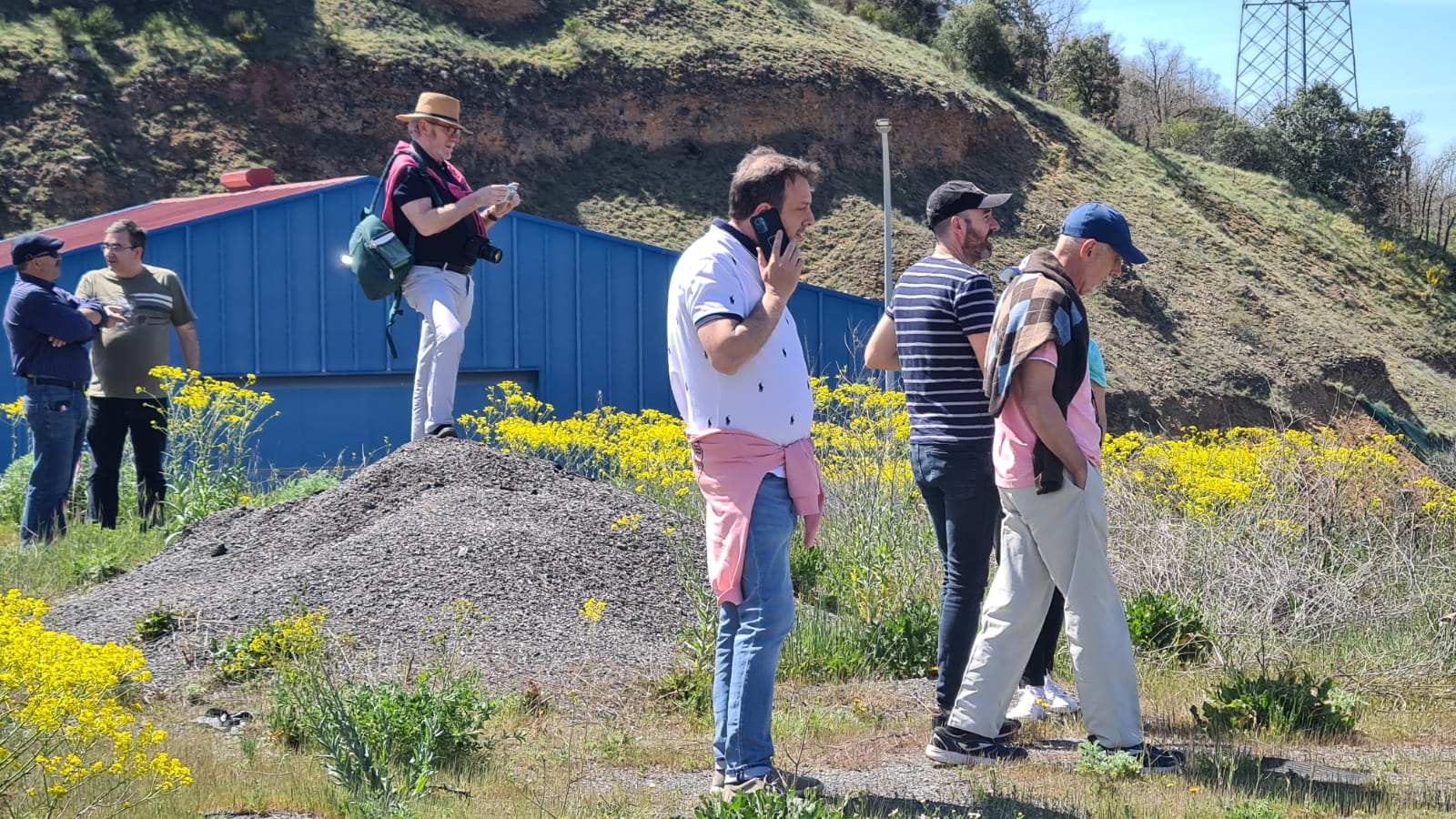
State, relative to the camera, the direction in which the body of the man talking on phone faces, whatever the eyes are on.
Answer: to the viewer's right

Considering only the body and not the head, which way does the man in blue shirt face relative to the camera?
to the viewer's right

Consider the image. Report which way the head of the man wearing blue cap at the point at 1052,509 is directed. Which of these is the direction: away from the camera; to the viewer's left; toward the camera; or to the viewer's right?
to the viewer's right

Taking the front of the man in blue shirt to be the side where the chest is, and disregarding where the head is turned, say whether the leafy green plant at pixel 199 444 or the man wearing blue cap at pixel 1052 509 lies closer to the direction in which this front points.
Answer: the leafy green plant

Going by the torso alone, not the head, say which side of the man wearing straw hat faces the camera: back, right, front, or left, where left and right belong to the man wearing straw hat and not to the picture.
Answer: right

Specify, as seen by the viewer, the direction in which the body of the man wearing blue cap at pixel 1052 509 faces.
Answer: to the viewer's right

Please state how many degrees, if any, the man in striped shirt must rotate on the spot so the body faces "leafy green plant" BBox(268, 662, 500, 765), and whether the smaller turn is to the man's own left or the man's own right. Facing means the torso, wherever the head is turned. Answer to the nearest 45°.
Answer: approximately 135° to the man's own left

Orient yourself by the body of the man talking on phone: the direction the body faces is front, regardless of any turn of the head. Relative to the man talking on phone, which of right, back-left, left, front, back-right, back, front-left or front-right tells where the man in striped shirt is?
front-left

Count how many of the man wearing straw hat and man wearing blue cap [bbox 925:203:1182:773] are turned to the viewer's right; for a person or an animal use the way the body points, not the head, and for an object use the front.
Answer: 2

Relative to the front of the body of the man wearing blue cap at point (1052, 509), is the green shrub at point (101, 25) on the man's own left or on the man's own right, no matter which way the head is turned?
on the man's own left

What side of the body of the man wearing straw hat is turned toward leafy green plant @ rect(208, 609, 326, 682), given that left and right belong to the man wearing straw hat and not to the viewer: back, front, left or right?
right
